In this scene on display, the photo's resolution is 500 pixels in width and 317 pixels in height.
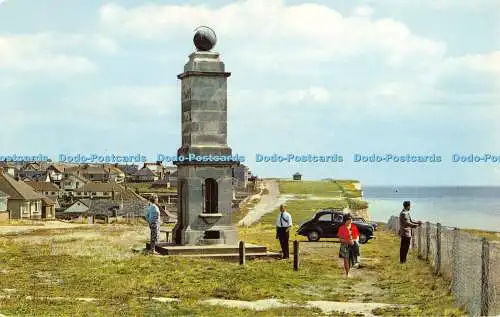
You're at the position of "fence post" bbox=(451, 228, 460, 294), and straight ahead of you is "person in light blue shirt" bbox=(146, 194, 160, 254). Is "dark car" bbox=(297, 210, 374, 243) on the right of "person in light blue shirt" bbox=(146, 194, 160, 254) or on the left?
right

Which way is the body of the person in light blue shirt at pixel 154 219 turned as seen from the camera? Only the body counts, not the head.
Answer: to the viewer's right

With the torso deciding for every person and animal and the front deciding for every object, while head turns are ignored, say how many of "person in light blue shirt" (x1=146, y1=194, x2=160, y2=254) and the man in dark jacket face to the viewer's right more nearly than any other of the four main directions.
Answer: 2

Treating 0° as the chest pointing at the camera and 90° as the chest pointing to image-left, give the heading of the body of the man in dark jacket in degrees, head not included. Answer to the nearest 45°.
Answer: approximately 270°

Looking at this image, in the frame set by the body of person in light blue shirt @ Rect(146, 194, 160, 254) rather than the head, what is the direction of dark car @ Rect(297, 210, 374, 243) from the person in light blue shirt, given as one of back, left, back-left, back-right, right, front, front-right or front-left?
front-left

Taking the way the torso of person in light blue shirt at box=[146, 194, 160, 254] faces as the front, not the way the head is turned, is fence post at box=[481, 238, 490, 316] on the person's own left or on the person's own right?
on the person's own right

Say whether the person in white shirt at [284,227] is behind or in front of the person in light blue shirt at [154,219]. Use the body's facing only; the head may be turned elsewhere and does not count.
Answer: in front

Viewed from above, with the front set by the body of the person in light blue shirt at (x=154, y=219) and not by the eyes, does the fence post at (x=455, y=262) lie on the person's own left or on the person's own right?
on the person's own right

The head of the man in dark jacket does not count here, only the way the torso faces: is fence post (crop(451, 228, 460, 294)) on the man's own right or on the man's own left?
on the man's own right

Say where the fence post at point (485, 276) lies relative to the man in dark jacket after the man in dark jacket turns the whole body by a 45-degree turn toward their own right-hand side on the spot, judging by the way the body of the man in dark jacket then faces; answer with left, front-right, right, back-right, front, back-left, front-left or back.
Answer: front-right
